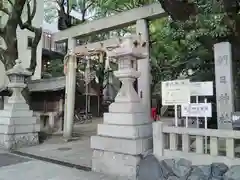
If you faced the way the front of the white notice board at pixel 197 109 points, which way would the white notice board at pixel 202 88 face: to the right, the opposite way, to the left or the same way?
the same way

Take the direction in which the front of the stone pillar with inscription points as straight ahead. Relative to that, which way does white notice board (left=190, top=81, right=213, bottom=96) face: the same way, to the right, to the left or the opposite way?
the same way

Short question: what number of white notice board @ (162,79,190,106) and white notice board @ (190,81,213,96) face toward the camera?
2

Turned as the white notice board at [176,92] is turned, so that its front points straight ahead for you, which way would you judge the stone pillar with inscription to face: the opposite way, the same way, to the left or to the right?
the same way

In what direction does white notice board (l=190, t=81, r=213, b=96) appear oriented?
toward the camera

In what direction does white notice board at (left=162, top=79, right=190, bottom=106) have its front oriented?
toward the camera

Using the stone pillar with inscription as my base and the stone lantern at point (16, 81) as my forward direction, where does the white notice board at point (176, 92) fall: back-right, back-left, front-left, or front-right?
front-left

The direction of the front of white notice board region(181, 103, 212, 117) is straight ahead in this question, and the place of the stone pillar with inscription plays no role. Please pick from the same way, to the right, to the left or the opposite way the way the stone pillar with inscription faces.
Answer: the same way
